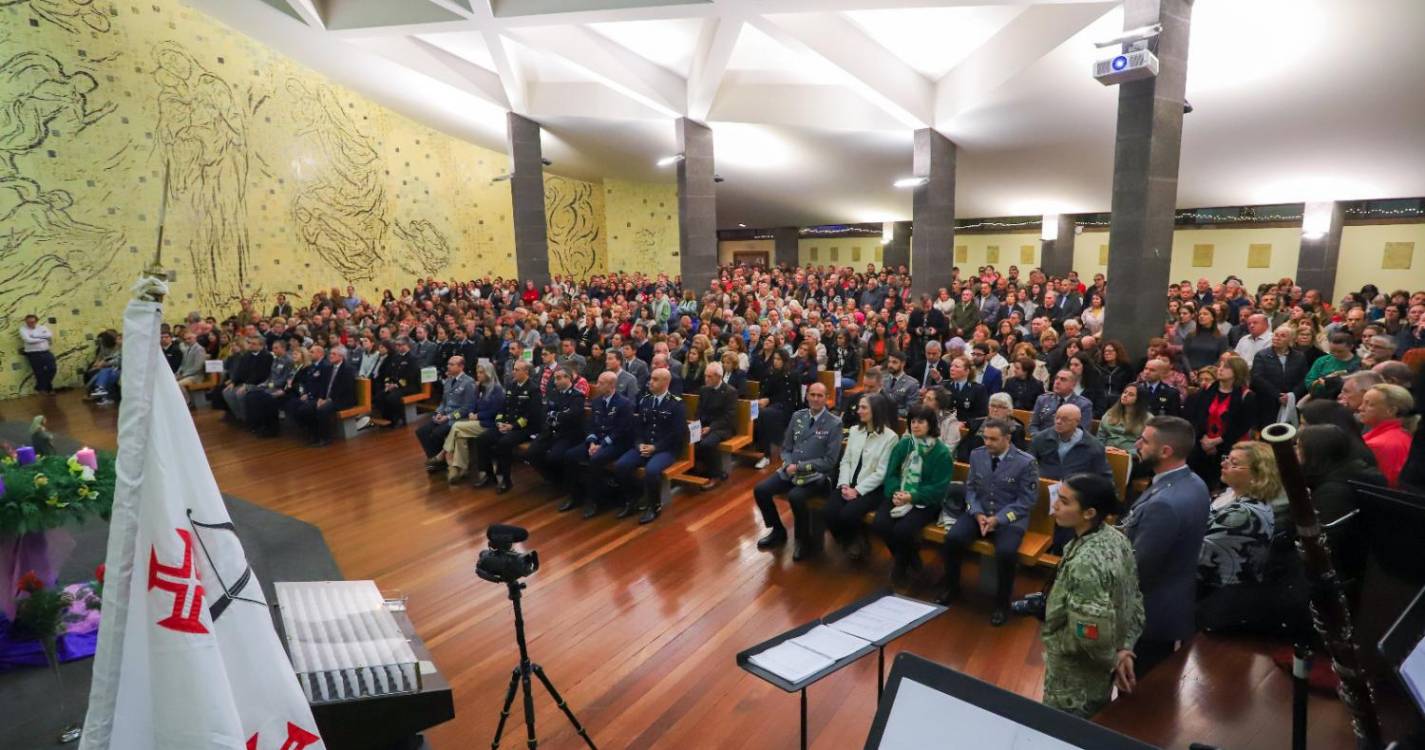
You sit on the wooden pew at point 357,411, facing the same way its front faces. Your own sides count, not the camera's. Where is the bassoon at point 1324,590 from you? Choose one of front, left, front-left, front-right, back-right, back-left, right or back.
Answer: front-left

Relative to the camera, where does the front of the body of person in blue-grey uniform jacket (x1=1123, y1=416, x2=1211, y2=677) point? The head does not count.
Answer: to the viewer's left

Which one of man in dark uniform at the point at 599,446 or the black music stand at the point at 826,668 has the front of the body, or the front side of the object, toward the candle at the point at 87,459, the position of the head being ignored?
the man in dark uniform

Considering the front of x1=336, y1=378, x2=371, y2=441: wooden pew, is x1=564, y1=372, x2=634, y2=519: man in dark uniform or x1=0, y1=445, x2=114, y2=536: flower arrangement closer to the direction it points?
the flower arrangement

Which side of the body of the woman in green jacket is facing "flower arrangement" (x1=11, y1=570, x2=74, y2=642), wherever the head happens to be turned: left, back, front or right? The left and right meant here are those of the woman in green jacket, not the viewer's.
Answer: front

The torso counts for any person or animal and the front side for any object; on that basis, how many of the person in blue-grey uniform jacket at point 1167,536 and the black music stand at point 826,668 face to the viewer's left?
1

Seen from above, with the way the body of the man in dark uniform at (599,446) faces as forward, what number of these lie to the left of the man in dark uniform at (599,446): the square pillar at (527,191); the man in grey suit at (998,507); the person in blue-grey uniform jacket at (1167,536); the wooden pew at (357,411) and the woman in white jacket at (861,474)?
3

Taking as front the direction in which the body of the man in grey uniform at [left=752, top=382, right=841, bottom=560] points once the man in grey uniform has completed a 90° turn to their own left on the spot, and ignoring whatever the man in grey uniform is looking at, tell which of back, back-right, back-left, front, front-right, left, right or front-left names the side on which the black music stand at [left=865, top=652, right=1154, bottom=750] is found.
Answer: front-right

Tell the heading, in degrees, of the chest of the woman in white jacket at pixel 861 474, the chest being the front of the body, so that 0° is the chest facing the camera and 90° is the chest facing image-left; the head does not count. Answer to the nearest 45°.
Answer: approximately 45°

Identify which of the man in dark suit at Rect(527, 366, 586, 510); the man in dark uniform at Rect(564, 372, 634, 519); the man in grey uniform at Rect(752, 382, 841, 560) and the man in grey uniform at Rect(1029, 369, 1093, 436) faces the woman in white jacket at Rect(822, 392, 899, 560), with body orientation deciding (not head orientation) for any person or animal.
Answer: the man in grey uniform at Rect(1029, 369, 1093, 436)

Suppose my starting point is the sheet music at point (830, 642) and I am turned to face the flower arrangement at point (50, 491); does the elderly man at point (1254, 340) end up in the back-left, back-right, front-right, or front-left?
back-right

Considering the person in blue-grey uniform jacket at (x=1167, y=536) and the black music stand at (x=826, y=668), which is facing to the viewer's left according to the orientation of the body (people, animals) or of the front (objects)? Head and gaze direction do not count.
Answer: the person in blue-grey uniform jacket

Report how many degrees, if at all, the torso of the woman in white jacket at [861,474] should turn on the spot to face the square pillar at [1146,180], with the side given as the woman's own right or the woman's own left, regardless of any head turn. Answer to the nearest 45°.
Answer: approximately 180°

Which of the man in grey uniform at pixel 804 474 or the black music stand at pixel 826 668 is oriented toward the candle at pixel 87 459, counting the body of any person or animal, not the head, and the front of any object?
the man in grey uniform
